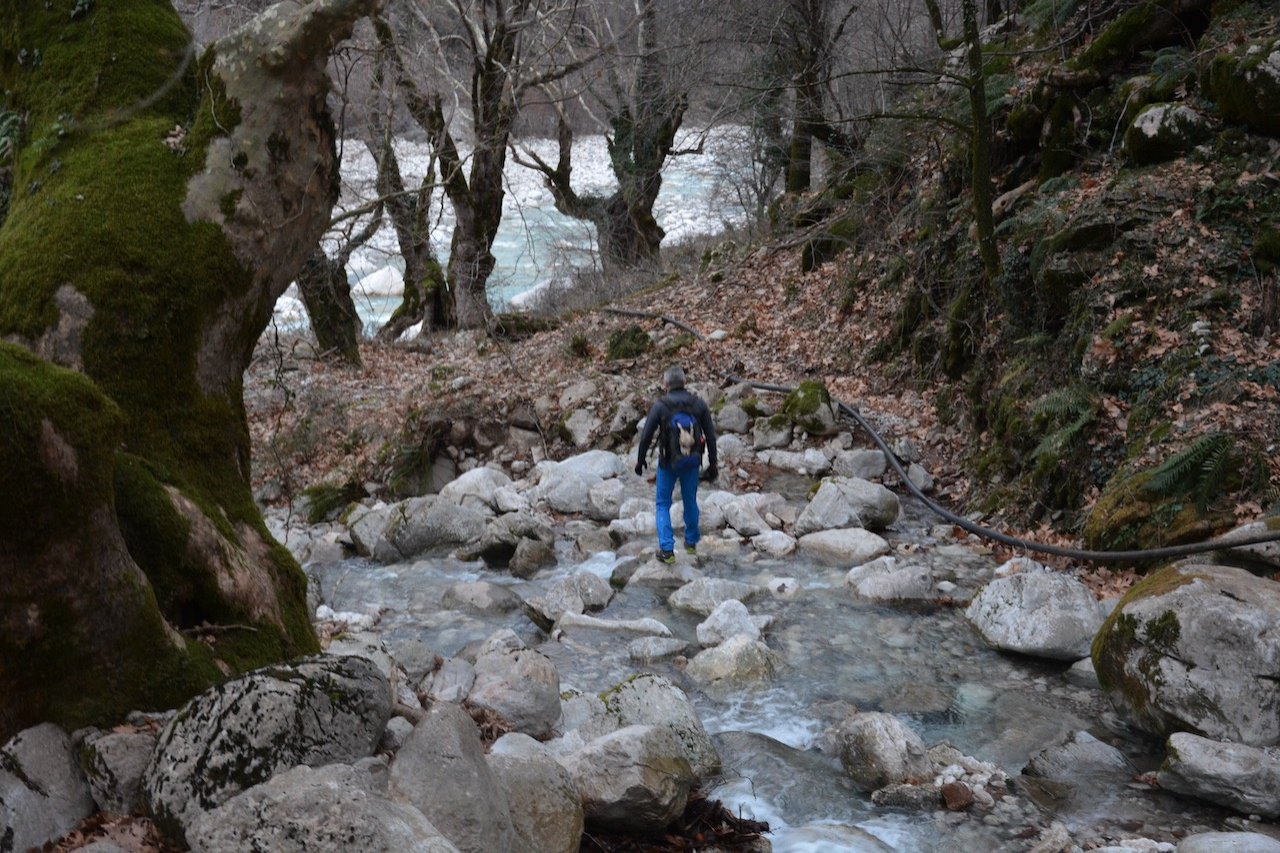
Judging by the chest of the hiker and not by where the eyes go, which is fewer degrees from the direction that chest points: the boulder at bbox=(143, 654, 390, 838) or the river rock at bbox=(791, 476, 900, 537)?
the river rock

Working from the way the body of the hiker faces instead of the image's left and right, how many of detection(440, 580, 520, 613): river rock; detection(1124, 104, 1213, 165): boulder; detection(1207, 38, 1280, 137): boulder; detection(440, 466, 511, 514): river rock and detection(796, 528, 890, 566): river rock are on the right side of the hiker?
3

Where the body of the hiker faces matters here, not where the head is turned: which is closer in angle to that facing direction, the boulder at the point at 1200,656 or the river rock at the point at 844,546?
the river rock

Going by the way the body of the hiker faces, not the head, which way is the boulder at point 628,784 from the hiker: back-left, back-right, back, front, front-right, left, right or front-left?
back

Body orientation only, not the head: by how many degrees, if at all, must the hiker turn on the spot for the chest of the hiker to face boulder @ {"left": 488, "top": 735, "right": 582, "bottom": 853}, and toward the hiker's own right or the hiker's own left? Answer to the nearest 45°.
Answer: approximately 180°

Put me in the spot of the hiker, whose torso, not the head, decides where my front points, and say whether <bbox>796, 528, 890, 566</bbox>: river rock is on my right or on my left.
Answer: on my right

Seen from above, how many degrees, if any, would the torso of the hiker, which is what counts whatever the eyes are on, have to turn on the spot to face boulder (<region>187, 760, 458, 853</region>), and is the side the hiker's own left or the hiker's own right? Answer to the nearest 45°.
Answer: approximately 180°

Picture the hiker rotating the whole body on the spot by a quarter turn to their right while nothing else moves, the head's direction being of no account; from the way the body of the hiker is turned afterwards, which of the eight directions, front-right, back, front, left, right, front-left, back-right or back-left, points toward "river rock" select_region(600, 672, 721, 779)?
right

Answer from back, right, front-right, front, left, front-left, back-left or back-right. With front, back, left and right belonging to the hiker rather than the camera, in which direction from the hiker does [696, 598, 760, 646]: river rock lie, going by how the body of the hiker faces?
back

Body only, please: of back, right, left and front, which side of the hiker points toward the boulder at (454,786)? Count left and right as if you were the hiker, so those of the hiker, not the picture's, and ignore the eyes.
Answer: back

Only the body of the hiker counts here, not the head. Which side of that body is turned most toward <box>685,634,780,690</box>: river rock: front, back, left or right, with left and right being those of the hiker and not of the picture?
back

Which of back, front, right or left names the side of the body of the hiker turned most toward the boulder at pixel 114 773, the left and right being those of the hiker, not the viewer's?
back

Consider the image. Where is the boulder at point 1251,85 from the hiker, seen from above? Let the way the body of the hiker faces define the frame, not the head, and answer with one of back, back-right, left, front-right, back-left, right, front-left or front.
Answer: right

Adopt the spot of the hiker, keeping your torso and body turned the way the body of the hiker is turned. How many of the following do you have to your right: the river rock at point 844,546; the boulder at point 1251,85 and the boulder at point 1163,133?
3

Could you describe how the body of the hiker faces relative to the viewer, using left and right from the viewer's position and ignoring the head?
facing away from the viewer

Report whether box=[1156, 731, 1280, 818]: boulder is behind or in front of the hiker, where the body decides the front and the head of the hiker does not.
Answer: behind
